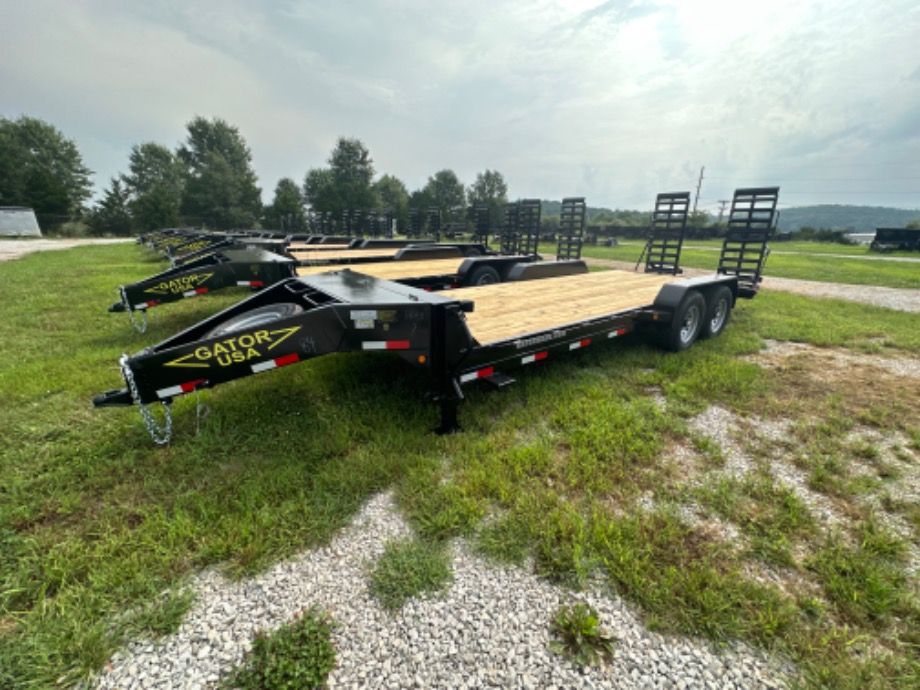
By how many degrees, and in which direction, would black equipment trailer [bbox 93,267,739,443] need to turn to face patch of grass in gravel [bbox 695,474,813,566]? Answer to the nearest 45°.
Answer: approximately 90° to its left

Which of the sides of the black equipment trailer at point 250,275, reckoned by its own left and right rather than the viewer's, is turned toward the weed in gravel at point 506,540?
left

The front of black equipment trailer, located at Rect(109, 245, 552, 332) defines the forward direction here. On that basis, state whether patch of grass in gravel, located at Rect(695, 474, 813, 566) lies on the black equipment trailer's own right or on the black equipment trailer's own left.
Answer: on the black equipment trailer's own left

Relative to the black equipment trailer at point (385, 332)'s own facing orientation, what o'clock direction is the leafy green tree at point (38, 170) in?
The leafy green tree is roughly at 3 o'clock from the black equipment trailer.

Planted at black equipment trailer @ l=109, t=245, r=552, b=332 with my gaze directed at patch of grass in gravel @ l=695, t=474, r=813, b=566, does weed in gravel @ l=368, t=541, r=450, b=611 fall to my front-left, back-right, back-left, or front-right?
front-right

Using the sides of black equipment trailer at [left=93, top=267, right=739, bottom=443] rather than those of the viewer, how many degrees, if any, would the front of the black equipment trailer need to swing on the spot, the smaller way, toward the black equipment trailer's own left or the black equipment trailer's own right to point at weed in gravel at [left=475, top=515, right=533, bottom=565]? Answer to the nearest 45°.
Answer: approximately 90° to the black equipment trailer's own left

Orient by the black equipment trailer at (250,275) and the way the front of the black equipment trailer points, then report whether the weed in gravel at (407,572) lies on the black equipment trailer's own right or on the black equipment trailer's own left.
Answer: on the black equipment trailer's own left

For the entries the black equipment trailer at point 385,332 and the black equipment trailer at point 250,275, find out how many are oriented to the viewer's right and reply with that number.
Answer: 0

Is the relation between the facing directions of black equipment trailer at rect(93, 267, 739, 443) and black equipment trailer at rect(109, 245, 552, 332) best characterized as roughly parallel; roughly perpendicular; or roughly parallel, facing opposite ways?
roughly parallel

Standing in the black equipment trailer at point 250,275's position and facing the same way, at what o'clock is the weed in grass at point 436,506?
The weed in grass is roughly at 10 o'clock from the black equipment trailer.

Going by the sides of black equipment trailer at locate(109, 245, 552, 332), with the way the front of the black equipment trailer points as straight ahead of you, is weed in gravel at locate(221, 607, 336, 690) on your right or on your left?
on your left

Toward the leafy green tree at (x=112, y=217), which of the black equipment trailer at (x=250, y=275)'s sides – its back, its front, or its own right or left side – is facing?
right

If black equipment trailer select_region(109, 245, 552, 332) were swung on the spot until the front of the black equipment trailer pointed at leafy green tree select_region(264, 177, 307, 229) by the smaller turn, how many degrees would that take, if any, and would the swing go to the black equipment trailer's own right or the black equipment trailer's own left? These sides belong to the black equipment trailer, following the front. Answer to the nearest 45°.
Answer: approximately 135° to the black equipment trailer's own right

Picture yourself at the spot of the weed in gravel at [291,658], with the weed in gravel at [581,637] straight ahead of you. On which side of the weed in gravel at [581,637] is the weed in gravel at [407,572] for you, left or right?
left

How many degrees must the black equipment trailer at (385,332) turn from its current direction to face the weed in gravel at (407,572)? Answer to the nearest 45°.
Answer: approximately 45° to its left
